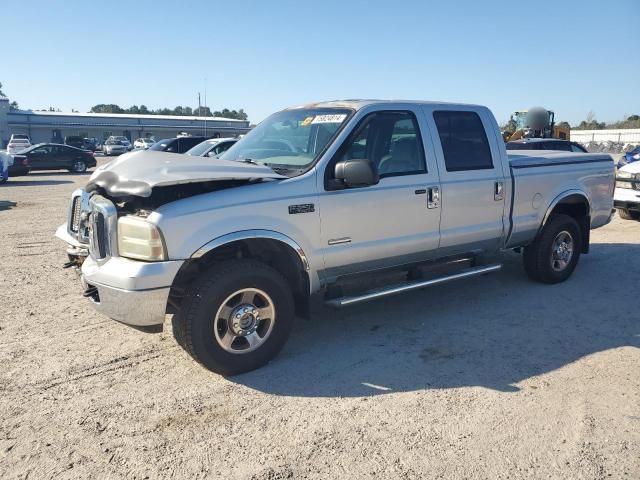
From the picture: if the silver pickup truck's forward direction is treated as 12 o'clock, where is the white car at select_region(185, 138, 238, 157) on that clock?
The white car is roughly at 4 o'clock from the silver pickup truck.

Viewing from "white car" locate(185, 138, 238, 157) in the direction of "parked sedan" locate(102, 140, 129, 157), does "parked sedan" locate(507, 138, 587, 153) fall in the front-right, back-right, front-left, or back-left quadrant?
back-right

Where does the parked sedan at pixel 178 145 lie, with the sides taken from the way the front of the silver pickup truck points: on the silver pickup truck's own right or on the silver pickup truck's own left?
on the silver pickup truck's own right

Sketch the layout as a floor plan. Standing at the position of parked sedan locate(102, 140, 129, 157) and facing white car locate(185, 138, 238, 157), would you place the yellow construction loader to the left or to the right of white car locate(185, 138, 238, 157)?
left

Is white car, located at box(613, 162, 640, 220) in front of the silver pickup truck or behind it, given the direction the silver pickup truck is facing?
behind

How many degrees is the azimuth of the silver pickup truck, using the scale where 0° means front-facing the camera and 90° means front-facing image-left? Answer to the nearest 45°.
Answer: approximately 45°

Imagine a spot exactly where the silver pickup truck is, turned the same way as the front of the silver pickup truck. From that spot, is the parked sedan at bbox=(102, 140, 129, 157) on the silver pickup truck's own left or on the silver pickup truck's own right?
on the silver pickup truck's own right
